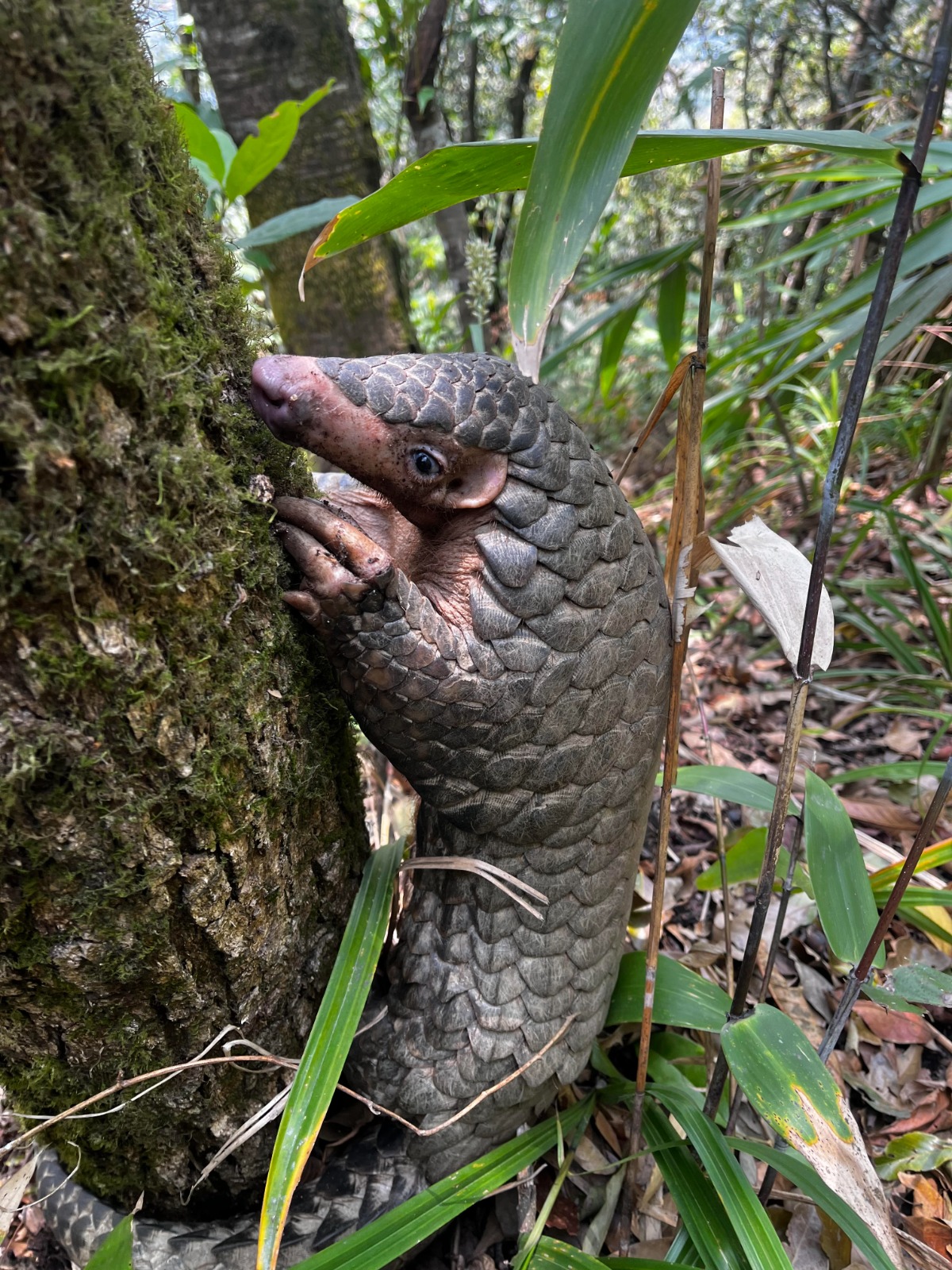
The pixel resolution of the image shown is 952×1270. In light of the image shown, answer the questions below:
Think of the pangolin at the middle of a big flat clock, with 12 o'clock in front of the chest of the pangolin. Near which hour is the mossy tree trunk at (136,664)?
The mossy tree trunk is roughly at 11 o'clock from the pangolin.

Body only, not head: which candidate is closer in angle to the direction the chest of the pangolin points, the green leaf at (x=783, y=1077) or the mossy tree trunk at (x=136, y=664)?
the mossy tree trunk

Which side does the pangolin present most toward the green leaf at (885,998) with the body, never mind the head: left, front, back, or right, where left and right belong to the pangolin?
back

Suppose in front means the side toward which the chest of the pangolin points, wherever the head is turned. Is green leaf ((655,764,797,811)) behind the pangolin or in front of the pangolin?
behind

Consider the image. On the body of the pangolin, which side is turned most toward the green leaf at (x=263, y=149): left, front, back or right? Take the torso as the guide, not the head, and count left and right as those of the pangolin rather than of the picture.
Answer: right

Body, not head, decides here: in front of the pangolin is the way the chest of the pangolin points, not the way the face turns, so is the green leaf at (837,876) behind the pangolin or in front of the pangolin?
behind

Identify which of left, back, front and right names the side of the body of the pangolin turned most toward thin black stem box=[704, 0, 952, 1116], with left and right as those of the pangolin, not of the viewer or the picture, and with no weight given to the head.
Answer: back

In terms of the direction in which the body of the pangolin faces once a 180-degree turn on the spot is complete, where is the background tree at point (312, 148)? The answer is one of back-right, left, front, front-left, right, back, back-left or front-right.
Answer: left

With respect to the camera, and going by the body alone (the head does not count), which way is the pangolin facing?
to the viewer's left

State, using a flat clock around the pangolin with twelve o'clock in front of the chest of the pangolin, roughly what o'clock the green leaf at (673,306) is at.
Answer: The green leaf is roughly at 4 o'clock from the pangolin.

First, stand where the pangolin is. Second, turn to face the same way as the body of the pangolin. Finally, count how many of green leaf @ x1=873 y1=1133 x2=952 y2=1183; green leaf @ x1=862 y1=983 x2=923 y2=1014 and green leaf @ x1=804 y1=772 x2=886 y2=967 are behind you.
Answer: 3
